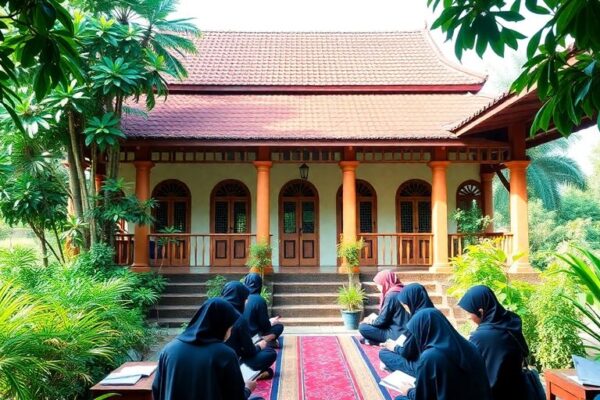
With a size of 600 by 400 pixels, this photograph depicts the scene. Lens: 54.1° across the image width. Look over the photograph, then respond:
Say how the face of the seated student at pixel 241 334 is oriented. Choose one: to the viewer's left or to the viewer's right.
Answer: to the viewer's right

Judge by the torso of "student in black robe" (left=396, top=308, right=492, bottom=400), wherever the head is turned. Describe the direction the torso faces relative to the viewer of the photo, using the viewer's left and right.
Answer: facing away from the viewer and to the left of the viewer

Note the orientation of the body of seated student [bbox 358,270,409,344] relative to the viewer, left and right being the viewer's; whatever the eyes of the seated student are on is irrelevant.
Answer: facing to the left of the viewer

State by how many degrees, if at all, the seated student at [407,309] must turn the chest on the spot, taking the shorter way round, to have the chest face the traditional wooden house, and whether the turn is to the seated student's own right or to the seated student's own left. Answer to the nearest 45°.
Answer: approximately 90° to the seated student's own right

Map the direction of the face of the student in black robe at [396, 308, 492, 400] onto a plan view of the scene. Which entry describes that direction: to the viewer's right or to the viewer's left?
to the viewer's left

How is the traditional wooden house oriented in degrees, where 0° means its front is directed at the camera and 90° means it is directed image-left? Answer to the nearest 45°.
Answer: approximately 0°

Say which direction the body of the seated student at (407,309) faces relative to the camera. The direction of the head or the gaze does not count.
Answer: to the viewer's left

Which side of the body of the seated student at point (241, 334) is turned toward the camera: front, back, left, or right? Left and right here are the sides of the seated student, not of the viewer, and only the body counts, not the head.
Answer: right
